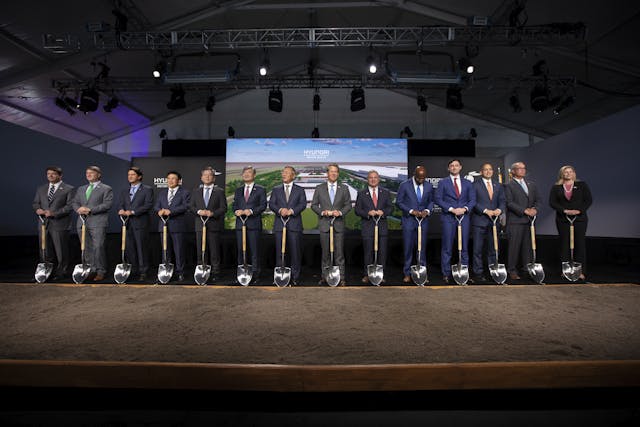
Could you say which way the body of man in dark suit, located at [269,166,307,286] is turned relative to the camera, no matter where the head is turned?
toward the camera

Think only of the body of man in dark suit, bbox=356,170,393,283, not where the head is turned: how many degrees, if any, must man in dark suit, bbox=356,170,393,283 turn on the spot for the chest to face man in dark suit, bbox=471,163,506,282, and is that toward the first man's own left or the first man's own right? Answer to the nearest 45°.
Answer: approximately 90° to the first man's own left

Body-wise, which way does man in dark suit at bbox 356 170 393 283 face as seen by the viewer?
toward the camera

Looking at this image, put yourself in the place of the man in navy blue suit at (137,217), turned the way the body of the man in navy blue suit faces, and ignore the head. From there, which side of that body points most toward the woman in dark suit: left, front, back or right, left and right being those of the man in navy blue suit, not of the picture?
left

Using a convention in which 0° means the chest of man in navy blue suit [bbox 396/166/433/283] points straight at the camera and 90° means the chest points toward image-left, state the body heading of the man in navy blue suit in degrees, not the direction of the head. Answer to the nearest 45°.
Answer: approximately 0°

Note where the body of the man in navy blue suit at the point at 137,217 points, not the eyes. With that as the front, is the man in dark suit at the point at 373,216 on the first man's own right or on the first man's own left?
on the first man's own left

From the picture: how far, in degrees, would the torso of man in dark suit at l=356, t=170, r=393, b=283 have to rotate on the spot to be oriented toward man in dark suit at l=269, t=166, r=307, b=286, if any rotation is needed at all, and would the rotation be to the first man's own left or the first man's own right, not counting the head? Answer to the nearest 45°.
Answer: approximately 90° to the first man's own right

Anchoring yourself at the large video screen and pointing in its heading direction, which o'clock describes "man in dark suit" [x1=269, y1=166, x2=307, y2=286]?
The man in dark suit is roughly at 12 o'clock from the large video screen.

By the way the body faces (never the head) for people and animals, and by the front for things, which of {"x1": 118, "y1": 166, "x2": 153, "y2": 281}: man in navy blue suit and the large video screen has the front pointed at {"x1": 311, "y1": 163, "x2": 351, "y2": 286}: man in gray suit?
the large video screen

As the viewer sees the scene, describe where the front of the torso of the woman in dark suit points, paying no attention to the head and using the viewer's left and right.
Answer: facing the viewer

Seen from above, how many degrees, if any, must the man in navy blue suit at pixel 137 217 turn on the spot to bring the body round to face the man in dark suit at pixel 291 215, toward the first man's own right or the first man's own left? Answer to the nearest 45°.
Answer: approximately 90° to the first man's own left

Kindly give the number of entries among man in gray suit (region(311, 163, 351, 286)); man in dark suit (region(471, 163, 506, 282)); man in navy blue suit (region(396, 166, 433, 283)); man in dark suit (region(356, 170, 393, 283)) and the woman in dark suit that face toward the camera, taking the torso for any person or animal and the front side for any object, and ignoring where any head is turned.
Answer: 5
